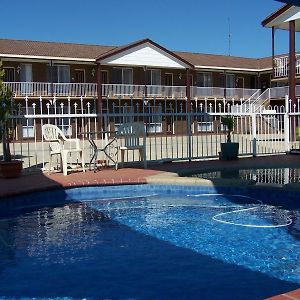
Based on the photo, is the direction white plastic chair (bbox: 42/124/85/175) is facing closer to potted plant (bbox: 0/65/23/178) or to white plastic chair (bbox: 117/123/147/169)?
the white plastic chair

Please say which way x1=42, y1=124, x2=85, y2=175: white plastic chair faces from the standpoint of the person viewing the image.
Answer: facing the viewer and to the right of the viewer

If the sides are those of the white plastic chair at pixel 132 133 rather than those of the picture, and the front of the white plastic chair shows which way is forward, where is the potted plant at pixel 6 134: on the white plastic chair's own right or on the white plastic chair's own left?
on the white plastic chair's own left

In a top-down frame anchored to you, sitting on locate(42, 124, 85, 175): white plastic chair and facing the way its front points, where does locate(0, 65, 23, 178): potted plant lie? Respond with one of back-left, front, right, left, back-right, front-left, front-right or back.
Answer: back-right

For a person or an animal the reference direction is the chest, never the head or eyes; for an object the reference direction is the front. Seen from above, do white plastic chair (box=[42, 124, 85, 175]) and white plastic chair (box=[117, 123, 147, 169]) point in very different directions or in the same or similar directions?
very different directions

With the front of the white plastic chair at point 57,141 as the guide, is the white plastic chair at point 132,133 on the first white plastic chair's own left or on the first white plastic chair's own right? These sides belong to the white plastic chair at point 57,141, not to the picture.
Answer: on the first white plastic chair's own left
